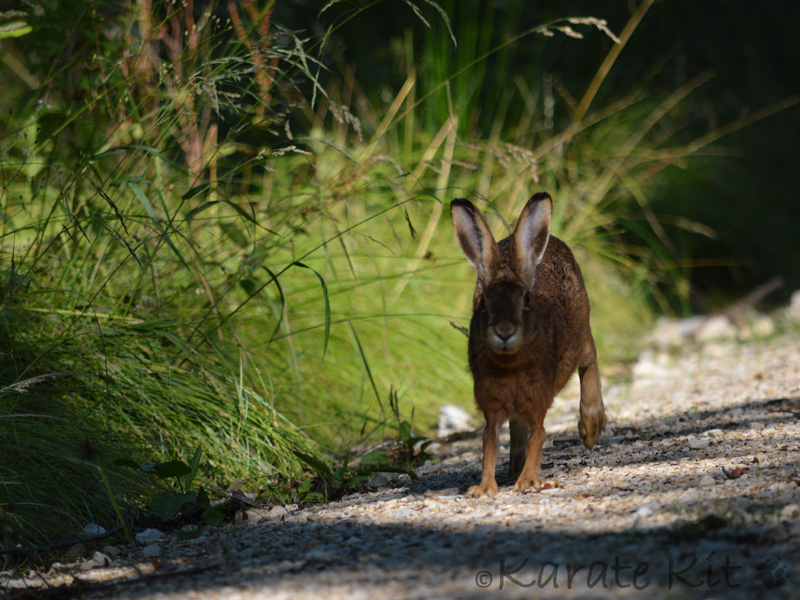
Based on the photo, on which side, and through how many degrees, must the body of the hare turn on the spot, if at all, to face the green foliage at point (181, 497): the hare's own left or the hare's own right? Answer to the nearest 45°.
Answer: approximately 90° to the hare's own right

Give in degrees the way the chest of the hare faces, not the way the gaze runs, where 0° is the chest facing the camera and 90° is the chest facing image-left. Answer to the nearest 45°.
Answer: approximately 0°
